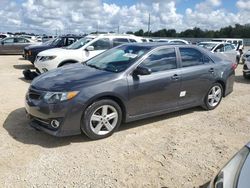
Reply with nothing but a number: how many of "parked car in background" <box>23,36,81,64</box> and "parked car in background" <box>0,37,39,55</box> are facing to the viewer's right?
0

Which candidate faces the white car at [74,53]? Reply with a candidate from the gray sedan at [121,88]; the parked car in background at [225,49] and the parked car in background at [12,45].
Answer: the parked car in background at [225,49]

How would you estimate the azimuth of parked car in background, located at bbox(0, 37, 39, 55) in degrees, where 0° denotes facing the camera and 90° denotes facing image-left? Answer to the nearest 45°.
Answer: approximately 90°

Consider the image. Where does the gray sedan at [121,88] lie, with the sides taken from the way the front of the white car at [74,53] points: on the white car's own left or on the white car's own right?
on the white car's own left

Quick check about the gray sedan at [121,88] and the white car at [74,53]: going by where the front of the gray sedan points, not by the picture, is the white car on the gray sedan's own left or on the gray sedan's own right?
on the gray sedan's own right

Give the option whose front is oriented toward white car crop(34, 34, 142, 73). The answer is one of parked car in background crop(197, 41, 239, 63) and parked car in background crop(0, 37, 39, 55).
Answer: parked car in background crop(197, 41, 239, 63)

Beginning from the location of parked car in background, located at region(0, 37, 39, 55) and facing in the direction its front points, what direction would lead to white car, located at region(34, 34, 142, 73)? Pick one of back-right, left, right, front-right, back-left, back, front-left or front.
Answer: left

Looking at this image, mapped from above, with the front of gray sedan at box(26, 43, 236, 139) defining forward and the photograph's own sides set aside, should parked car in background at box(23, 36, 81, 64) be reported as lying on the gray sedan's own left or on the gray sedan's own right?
on the gray sedan's own right

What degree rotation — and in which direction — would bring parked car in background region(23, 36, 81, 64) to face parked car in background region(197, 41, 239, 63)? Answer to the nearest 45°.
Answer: approximately 135° to its left

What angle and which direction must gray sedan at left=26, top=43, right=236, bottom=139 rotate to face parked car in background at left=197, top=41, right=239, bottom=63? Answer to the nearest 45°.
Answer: approximately 180°
